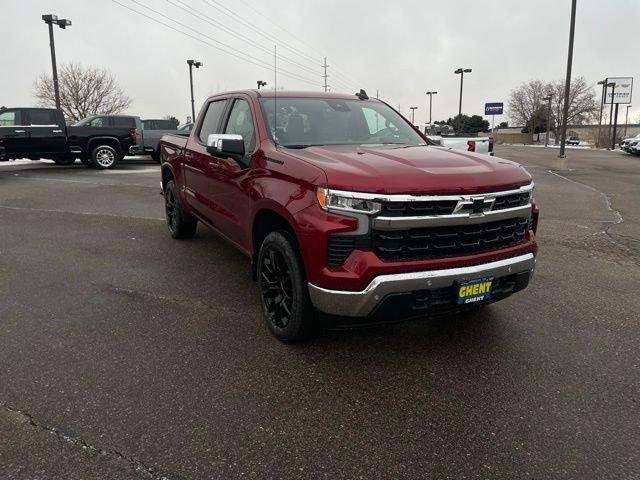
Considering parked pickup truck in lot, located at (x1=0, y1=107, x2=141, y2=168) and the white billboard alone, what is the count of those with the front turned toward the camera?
1

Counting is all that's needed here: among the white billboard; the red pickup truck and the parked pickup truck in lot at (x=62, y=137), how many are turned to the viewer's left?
1

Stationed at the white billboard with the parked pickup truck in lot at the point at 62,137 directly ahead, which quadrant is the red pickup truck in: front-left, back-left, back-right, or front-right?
front-left

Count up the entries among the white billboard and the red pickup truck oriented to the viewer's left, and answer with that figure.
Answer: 0

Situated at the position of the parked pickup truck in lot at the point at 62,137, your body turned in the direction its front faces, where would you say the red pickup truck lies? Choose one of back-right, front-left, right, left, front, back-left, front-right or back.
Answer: left

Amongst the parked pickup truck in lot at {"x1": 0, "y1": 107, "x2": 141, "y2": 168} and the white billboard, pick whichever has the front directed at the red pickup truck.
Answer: the white billboard

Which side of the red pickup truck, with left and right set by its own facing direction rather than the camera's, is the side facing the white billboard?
left

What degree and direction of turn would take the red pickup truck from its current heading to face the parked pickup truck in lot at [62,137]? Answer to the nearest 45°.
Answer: approximately 180°

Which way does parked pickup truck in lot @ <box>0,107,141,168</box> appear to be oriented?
to the viewer's left

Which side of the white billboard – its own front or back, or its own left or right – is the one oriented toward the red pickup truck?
front

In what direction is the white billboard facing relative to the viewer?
toward the camera

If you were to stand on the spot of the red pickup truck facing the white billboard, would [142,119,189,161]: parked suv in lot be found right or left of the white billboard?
left

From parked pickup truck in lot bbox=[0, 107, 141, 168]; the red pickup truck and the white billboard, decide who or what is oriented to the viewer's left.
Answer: the parked pickup truck in lot
